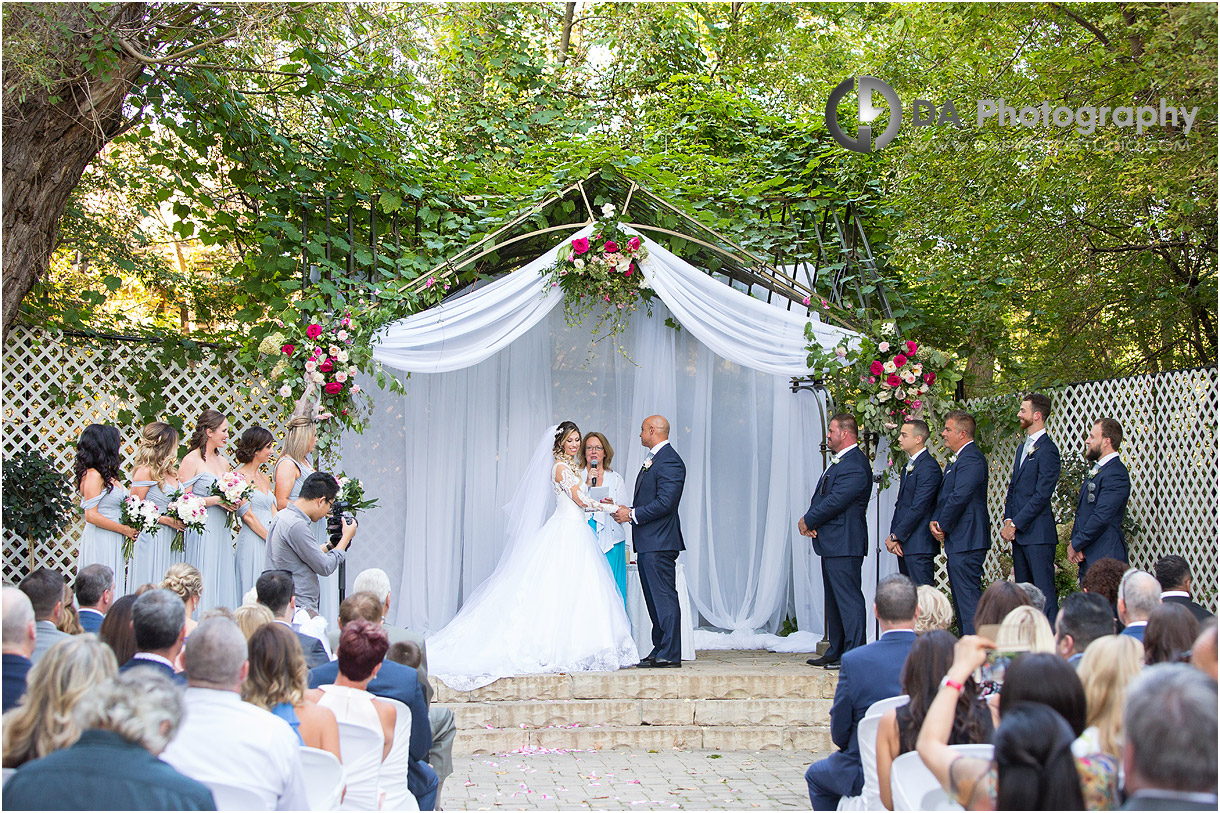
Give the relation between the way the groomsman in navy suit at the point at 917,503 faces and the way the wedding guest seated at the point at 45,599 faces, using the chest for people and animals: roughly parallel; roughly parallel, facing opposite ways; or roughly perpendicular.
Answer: roughly perpendicular

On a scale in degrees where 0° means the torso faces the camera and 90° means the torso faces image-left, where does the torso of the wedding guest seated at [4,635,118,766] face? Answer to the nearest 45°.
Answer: approximately 225°

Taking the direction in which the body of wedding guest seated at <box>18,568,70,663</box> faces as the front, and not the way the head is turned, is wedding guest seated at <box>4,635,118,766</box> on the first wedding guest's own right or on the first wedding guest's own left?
on the first wedding guest's own right

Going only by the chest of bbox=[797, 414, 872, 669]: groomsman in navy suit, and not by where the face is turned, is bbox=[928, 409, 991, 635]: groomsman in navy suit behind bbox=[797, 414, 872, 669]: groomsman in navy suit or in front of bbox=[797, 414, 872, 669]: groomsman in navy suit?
behind

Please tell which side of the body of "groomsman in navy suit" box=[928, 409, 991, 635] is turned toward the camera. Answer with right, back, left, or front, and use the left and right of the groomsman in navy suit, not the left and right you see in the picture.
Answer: left

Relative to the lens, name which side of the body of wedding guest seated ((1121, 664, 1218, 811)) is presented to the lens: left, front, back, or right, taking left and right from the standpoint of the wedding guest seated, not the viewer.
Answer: back

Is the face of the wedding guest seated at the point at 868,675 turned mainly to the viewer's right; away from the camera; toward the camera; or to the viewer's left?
away from the camera

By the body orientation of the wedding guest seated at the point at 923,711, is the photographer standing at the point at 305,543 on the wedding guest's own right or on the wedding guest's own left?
on the wedding guest's own left

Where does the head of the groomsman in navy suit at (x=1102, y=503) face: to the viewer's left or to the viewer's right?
to the viewer's left

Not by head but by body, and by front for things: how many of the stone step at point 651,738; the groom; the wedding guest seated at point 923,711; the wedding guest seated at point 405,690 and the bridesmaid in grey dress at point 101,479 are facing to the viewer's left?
1

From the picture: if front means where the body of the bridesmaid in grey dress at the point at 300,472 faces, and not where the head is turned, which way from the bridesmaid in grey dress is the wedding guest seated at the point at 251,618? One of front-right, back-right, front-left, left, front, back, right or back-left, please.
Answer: right

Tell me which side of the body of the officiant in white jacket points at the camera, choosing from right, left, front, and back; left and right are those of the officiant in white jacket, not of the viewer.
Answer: front

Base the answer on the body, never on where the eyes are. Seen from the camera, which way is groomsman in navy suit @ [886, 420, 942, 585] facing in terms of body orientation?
to the viewer's left

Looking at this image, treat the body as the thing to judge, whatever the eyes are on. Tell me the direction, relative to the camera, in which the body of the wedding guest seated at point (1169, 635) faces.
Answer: away from the camera

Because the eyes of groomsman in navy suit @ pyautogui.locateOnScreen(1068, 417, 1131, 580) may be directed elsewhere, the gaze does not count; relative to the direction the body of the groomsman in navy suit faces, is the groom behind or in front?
in front

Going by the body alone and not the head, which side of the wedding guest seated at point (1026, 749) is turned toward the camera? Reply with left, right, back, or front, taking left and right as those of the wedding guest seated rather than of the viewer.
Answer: back

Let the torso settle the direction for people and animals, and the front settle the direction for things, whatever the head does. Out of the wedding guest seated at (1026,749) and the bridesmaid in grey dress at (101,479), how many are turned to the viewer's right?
1
